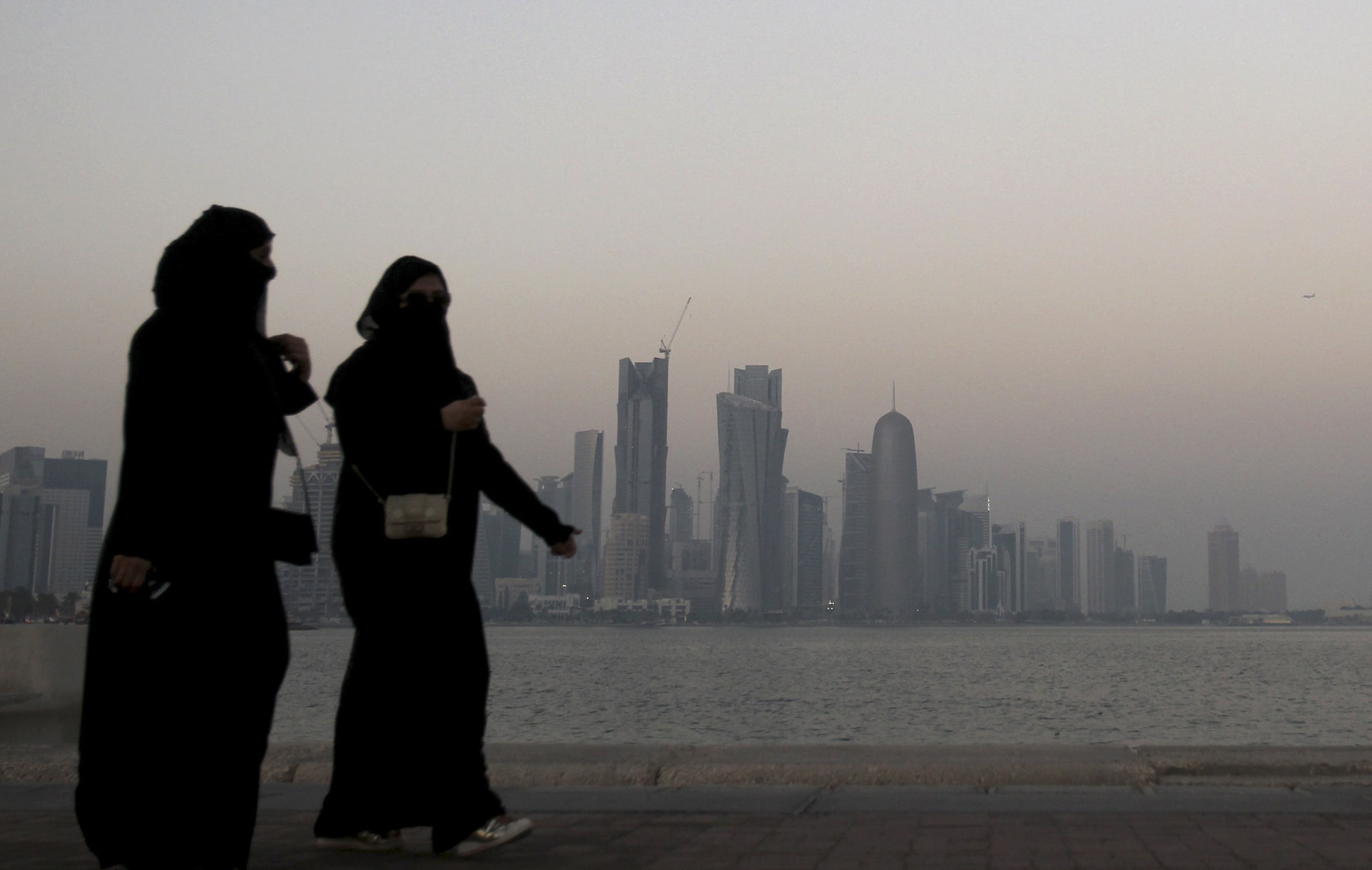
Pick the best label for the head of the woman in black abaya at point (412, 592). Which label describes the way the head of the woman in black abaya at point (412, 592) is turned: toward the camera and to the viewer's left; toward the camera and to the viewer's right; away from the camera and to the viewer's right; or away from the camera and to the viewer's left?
toward the camera and to the viewer's right

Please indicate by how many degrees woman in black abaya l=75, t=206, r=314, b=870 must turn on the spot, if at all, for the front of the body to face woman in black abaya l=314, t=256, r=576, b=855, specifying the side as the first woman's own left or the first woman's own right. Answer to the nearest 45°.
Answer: approximately 45° to the first woman's own left

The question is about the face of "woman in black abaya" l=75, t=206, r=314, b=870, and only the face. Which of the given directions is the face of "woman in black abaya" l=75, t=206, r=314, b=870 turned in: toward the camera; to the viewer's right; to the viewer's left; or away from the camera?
to the viewer's right

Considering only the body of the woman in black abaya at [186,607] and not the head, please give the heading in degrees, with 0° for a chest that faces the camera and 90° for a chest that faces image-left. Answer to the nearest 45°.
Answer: approximately 270°
